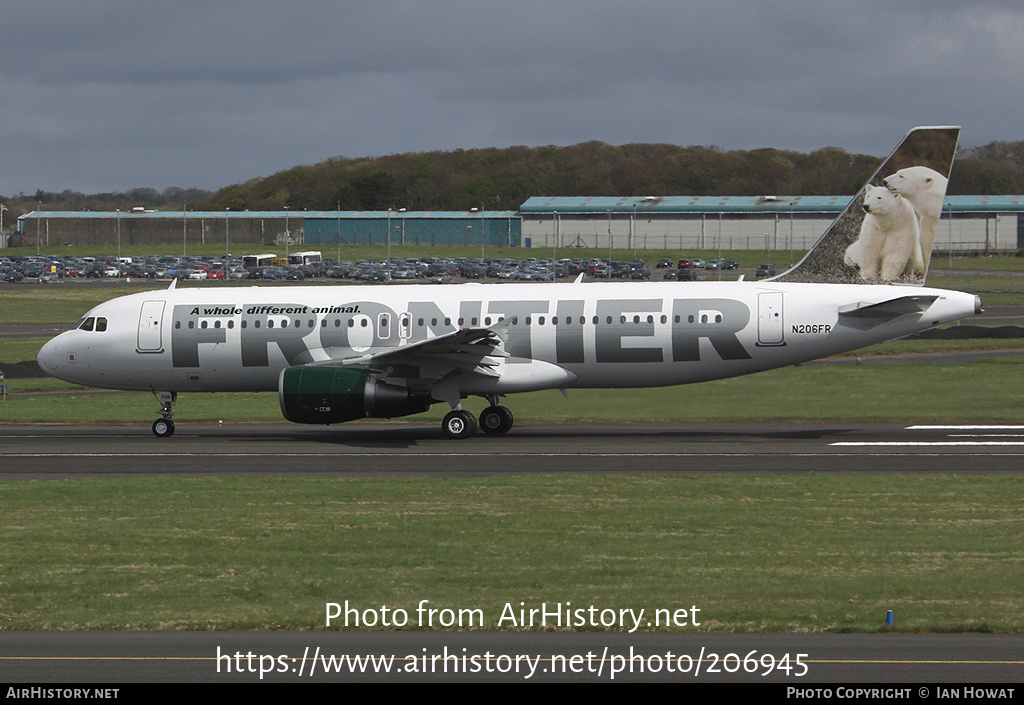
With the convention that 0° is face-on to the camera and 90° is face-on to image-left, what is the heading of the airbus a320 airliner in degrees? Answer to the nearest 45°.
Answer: approximately 90°
